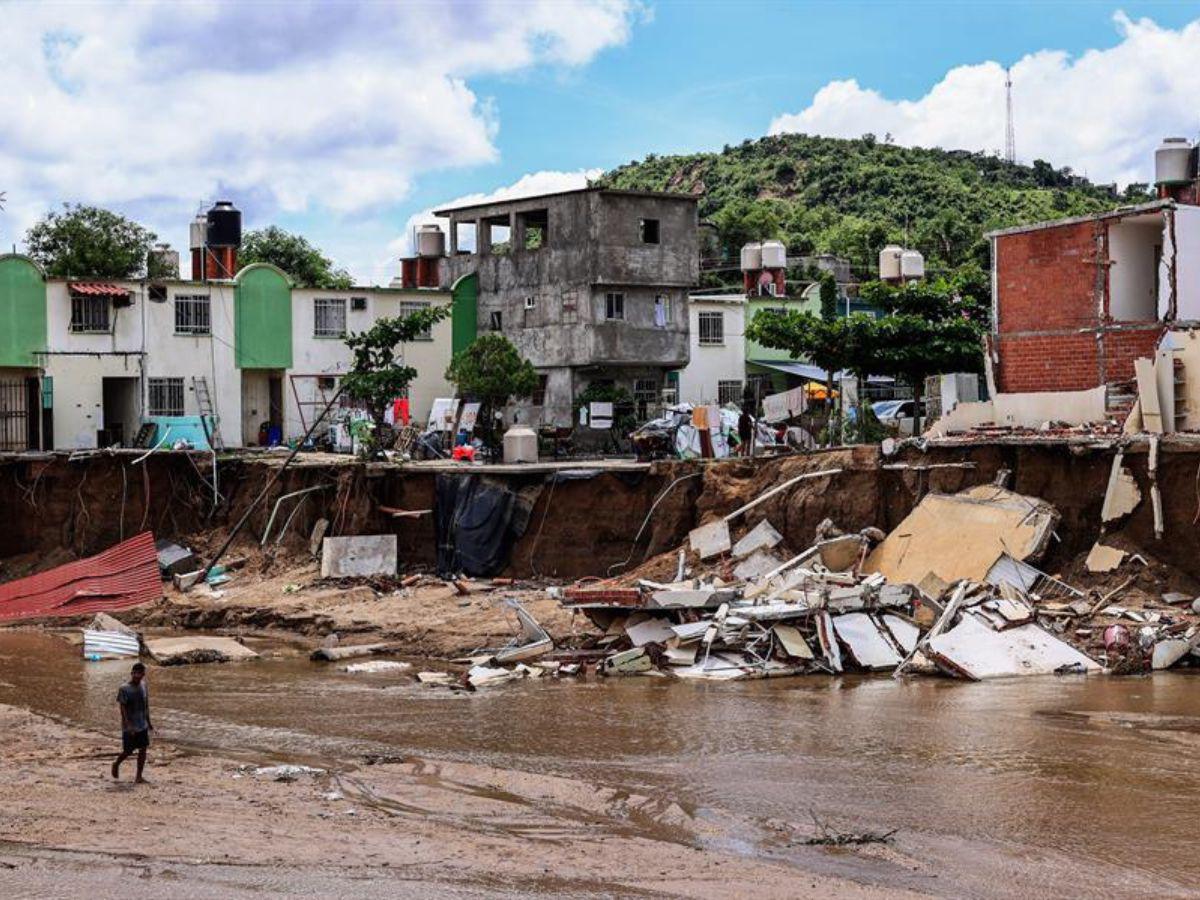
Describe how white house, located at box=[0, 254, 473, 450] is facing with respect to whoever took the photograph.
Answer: facing the viewer

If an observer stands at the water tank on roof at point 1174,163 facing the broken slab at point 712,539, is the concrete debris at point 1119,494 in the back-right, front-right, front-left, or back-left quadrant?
front-left

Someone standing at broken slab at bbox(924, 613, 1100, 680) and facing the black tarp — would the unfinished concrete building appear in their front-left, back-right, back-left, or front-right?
front-right

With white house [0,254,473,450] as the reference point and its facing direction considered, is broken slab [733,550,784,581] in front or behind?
in front

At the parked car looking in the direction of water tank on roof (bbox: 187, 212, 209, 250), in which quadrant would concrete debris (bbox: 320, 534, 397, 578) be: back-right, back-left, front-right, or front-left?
front-left

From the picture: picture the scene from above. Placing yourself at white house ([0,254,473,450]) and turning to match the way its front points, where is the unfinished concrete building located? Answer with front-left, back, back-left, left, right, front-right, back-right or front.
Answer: left

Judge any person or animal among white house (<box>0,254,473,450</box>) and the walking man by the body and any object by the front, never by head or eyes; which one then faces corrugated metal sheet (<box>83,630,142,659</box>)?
the white house

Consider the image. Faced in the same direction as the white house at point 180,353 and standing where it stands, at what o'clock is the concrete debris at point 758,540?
The concrete debris is roughly at 11 o'clock from the white house.

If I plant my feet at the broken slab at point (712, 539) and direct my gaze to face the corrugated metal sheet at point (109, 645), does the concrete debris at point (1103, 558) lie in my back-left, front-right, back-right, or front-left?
back-left

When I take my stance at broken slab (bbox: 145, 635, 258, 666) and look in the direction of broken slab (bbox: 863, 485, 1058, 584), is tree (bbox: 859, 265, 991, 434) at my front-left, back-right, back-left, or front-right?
front-left
